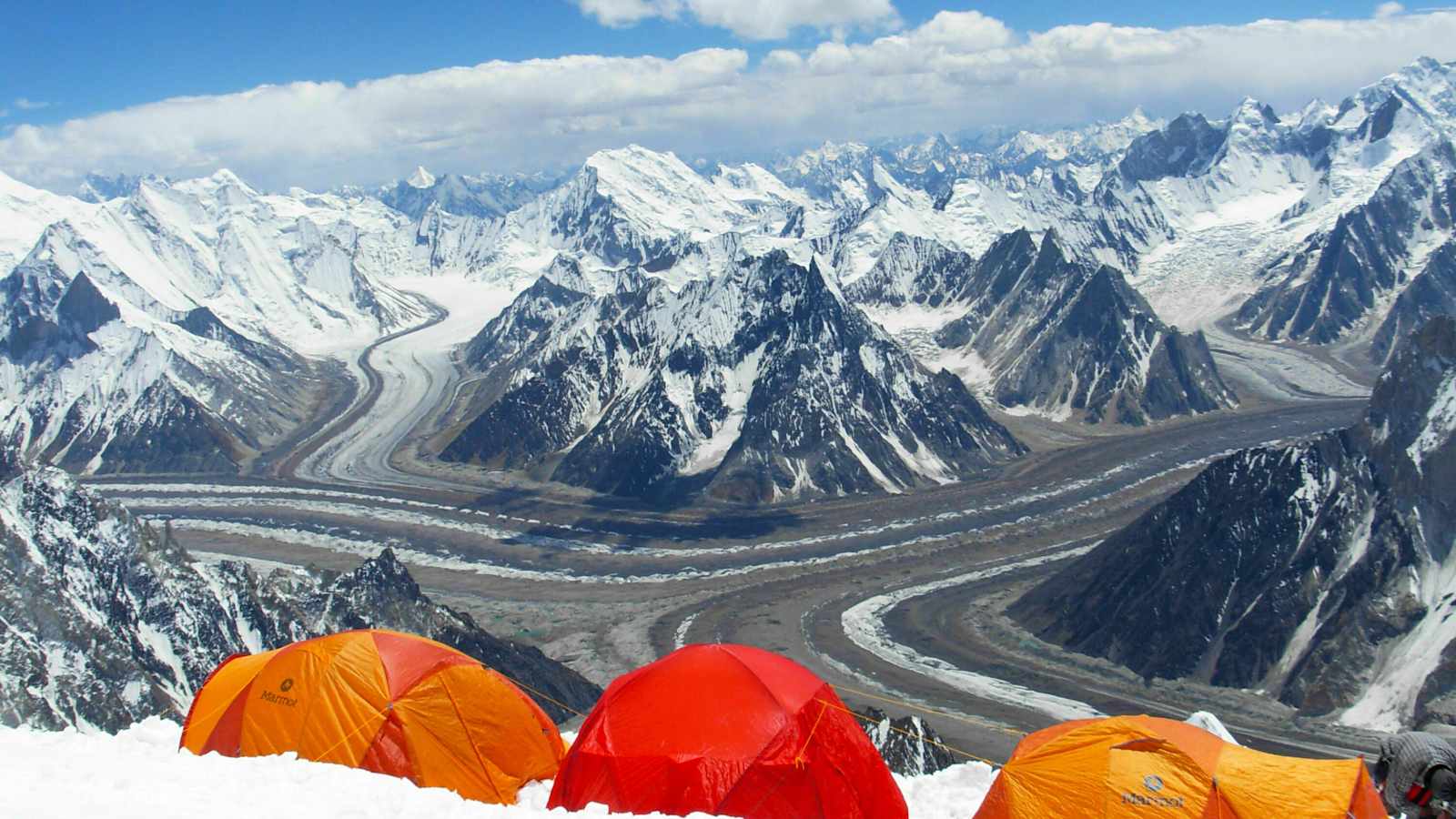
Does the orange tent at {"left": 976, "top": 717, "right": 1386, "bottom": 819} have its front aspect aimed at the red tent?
no

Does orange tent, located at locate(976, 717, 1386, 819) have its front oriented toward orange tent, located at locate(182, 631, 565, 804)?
no
